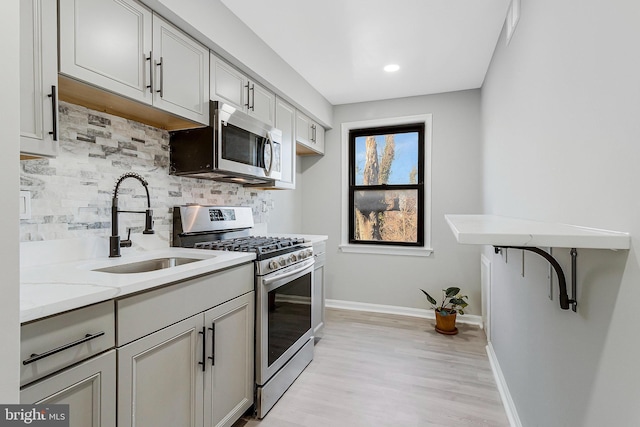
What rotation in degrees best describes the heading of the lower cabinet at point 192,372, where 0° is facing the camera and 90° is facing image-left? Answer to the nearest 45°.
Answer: approximately 315°

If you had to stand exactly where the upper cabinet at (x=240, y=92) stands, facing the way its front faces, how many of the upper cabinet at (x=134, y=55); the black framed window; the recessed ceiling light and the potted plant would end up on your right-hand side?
1

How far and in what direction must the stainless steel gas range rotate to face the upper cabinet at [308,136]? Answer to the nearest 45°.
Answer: approximately 135° to its left

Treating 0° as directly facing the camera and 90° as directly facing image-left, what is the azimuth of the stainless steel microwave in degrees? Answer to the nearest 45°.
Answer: approximately 315°

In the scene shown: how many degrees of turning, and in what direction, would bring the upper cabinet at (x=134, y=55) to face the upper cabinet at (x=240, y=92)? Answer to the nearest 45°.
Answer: approximately 90° to its left

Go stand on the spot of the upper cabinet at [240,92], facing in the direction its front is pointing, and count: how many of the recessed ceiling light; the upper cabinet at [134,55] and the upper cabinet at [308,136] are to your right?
1

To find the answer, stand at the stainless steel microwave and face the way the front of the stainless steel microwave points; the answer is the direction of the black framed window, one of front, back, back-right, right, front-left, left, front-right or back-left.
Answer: left

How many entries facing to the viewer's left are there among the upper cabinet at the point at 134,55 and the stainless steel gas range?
0
